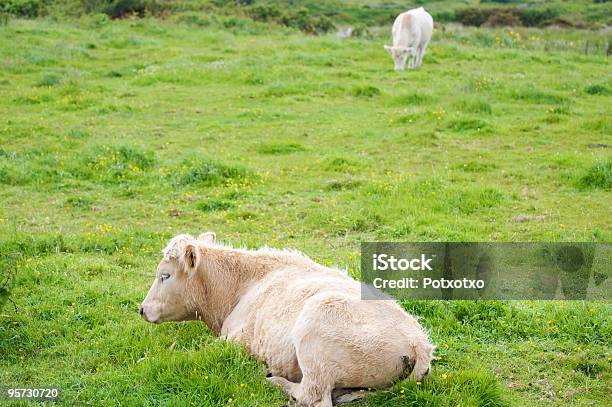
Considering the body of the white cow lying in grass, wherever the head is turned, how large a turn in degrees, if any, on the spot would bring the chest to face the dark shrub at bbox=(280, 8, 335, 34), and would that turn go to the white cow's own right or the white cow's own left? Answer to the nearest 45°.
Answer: approximately 45° to the white cow's own right

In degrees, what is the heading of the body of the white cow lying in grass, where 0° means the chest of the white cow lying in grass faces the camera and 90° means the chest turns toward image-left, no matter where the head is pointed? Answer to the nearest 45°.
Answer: approximately 135°

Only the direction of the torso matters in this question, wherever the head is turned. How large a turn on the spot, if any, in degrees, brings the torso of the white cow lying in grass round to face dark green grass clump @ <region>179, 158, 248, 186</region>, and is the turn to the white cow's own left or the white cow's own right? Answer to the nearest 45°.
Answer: approximately 45° to the white cow's own right

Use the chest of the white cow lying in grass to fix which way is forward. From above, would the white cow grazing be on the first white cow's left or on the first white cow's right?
on the first white cow's right

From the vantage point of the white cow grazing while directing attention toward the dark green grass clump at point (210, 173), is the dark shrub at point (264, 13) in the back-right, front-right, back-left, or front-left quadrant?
back-right

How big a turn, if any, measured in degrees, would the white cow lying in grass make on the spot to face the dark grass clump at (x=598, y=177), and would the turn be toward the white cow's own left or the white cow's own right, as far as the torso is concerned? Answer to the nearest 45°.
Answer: approximately 90° to the white cow's own right

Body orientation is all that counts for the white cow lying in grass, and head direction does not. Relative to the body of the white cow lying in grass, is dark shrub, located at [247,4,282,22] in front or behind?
in front
